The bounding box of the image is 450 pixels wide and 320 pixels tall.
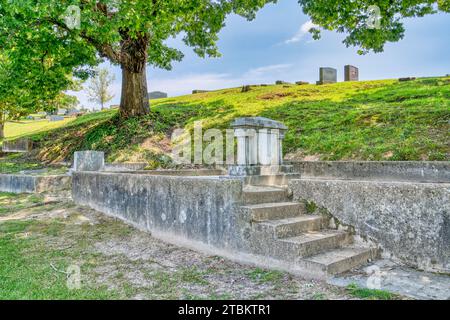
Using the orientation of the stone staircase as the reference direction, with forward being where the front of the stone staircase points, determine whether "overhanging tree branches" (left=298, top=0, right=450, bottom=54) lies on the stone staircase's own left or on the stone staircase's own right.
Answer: on the stone staircase's own left

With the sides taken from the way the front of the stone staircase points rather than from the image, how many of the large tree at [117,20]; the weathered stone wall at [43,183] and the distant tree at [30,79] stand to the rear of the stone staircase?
3

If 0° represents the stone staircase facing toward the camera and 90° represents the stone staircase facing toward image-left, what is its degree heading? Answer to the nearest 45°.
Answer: approximately 315°

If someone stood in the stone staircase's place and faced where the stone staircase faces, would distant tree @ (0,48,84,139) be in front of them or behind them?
behind

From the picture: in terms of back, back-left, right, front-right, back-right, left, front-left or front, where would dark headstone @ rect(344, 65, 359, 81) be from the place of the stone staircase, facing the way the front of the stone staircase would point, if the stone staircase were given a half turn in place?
front-right

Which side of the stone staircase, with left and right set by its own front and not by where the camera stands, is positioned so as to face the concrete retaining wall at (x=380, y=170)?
left

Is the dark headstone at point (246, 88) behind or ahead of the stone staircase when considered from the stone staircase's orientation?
behind

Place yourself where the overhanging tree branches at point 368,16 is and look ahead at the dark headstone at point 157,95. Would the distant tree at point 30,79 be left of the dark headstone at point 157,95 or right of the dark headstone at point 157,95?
left

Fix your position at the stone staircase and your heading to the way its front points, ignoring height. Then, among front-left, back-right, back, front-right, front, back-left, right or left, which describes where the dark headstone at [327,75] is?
back-left
